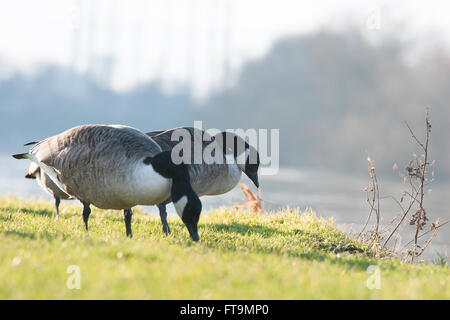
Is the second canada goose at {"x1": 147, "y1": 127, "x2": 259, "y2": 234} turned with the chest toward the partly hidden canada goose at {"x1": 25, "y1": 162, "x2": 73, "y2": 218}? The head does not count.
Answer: no

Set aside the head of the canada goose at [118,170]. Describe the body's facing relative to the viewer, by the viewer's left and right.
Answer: facing to the right of the viewer

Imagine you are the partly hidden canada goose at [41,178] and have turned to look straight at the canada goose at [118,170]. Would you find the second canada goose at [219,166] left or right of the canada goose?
left

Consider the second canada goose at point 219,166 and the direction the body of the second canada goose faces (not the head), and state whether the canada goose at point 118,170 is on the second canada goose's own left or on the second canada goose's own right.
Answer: on the second canada goose's own right

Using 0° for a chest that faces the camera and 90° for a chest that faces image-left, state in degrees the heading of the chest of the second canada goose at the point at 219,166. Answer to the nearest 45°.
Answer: approximately 270°

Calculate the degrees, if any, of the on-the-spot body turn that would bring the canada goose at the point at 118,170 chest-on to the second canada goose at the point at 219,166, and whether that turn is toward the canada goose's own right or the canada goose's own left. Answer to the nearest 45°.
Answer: approximately 45° to the canada goose's own left

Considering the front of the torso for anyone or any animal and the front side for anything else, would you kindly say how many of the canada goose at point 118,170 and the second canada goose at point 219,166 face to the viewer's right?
2

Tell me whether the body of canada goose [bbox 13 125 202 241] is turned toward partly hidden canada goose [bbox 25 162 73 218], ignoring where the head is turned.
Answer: no

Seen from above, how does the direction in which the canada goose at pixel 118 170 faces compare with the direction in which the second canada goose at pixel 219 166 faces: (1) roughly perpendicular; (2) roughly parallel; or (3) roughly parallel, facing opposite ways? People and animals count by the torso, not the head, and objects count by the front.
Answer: roughly parallel
